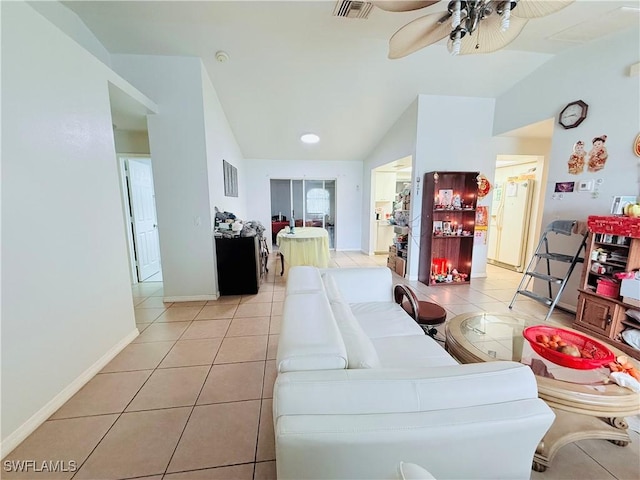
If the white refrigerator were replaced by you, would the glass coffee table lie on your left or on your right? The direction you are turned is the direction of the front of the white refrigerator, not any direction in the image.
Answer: on your left

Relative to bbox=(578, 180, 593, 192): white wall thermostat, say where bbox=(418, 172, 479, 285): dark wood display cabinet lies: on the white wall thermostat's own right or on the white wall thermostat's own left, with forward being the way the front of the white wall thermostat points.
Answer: on the white wall thermostat's own right

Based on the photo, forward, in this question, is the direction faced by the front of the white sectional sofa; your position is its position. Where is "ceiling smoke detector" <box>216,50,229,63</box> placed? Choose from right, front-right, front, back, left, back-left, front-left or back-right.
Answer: back-left

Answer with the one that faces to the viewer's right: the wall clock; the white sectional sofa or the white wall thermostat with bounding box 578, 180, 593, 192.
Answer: the white sectional sofa

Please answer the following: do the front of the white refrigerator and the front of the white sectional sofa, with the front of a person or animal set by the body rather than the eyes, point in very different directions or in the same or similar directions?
very different directions

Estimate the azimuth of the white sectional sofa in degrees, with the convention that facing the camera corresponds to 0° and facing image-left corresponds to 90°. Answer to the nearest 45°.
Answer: approximately 270°

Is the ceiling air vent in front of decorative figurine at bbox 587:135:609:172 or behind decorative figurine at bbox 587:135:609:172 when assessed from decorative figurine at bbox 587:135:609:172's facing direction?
in front

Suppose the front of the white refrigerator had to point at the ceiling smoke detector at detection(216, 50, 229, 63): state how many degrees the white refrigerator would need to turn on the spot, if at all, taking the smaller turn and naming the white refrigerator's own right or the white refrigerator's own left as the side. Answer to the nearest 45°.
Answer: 0° — it already faces it

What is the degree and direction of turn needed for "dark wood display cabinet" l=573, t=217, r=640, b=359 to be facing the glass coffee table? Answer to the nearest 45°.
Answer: approximately 45° to its left
